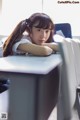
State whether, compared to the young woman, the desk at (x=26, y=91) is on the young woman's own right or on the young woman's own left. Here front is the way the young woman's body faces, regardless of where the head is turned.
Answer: on the young woman's own right

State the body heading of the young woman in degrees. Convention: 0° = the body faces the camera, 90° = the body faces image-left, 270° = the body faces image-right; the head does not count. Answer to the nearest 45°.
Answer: approximately 315°
